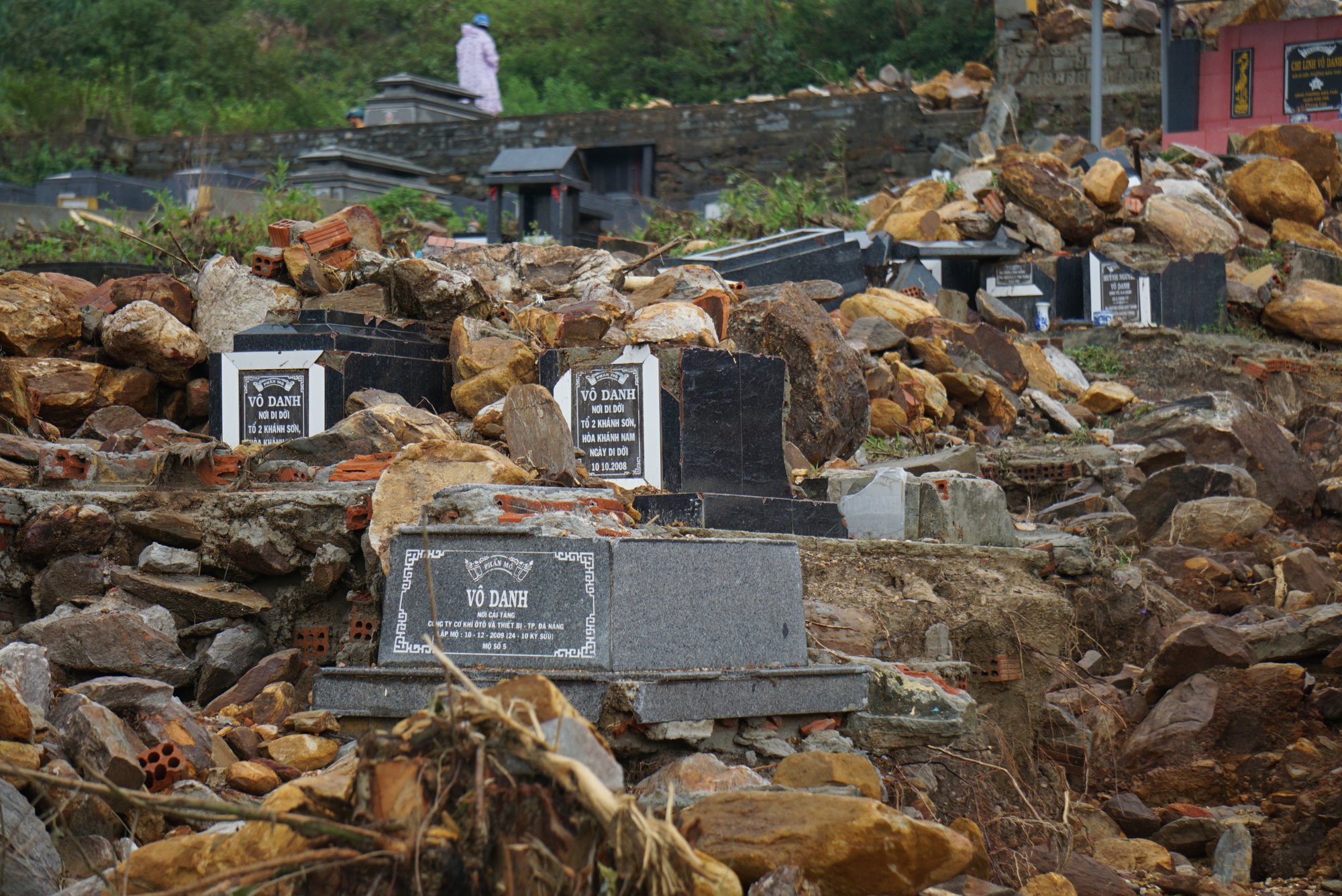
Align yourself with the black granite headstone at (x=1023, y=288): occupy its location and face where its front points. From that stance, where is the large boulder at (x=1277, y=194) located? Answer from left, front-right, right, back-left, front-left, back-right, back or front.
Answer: back-left

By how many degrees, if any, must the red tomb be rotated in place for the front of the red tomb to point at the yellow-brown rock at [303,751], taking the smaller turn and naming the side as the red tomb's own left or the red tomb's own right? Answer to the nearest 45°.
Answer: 0° — it already faces it

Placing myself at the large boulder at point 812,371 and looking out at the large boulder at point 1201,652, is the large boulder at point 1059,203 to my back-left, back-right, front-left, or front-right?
back-left

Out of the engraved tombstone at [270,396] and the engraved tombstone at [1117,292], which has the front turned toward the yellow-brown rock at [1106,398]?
the engraved tombstone at [1117,292]

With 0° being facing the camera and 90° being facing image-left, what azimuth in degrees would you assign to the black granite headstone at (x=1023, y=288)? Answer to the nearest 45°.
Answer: approximately 0°

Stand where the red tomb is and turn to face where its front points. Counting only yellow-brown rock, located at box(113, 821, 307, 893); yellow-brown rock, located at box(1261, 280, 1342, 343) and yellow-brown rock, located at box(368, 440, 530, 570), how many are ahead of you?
3

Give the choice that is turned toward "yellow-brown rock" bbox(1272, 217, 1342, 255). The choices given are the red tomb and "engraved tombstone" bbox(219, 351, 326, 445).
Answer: the red tomb

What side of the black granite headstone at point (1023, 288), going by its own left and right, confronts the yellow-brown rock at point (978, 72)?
back

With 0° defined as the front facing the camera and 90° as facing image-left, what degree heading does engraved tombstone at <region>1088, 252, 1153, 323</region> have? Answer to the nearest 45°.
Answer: approximately 0°
